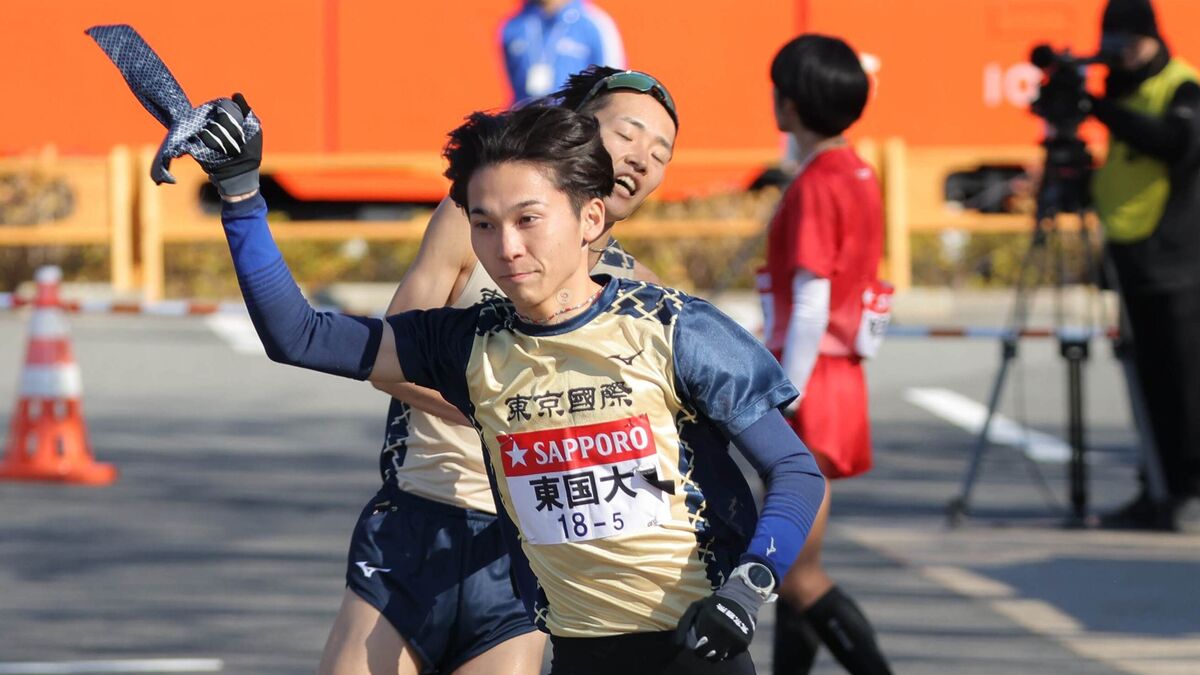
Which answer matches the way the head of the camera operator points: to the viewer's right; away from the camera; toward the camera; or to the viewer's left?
to the viewer's left

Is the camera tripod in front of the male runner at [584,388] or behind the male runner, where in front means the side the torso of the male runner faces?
behind

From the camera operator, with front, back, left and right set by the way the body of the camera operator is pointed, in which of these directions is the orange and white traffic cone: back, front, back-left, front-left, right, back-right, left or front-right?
front-right

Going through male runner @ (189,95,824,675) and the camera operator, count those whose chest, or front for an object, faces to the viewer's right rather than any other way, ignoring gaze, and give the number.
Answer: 0

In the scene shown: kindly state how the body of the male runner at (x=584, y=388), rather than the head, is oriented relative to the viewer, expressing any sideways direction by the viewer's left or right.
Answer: facing the viewer and to the left of the viewer

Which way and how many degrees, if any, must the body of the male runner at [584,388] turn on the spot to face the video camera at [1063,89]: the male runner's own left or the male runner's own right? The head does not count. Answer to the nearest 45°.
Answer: approximately 180°

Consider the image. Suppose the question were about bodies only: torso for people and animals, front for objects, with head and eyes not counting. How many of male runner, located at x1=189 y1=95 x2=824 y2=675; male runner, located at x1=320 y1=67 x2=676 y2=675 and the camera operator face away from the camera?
0

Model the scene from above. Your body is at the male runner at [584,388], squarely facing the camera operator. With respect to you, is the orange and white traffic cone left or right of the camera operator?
left

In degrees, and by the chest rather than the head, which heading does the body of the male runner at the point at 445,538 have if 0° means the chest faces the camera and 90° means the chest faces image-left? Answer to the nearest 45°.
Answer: approximately 315°
